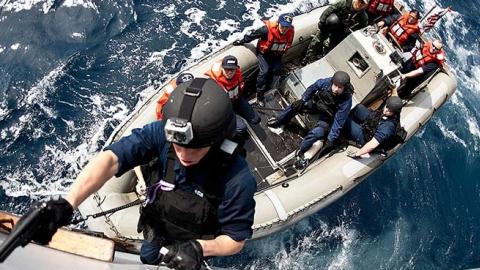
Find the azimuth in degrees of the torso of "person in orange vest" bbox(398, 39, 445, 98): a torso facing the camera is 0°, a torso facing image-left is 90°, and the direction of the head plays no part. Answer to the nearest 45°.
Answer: approximately 45°

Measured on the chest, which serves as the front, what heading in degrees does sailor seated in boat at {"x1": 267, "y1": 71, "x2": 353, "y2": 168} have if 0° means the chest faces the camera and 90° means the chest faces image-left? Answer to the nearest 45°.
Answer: approximately 45°

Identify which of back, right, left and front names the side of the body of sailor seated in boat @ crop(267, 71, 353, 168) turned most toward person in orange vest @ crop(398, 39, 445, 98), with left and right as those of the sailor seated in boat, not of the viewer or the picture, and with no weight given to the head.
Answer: back

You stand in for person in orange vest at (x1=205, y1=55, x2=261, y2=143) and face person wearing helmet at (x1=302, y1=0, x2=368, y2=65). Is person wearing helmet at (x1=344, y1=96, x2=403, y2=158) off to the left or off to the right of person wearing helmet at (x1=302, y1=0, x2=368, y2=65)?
right

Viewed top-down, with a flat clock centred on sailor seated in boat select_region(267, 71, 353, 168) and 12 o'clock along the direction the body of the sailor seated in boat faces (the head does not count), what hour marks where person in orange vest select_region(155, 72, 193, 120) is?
The person in orange vest is roughly at 2 o'clock from the sailor seated in boat.

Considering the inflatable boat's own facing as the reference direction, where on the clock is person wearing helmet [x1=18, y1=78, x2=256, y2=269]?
The person wearing helmet is roughly at 11 o'clock from the inflatable boat.

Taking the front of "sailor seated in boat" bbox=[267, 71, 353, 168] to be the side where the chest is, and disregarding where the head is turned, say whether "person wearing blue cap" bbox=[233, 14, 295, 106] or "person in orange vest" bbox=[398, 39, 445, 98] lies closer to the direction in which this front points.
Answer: the person wearing blue cap

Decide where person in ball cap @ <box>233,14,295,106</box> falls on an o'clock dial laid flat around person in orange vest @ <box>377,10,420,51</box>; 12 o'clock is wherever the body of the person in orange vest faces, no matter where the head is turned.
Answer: The person in ball cap is roughly at 12 o'clock from the person in orange vest.

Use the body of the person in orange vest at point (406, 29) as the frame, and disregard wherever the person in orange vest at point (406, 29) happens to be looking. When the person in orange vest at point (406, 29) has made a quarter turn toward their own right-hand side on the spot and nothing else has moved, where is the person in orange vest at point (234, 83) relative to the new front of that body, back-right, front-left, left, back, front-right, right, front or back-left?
left

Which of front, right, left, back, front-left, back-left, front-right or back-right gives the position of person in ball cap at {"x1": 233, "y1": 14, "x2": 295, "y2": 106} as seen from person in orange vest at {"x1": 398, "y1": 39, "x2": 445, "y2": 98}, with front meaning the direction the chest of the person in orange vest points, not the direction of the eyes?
front

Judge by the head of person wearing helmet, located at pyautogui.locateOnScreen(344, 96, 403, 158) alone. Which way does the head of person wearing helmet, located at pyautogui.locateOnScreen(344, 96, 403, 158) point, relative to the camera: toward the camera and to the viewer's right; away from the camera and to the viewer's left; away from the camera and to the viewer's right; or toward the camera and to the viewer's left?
toward the camera and to the viewer's left

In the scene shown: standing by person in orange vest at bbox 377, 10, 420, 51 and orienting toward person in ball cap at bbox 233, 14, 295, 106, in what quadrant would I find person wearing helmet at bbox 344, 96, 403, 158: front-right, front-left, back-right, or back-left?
front-left

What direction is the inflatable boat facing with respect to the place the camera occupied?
facing the viewer and to the left of the viewer

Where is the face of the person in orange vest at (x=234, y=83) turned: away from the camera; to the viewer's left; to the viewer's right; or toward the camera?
toward the camera

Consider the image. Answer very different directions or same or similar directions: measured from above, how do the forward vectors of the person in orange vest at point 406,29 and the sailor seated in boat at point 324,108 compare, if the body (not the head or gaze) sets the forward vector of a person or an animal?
same or similar directions

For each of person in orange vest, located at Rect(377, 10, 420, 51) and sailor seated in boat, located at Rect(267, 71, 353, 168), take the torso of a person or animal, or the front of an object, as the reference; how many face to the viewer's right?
0
